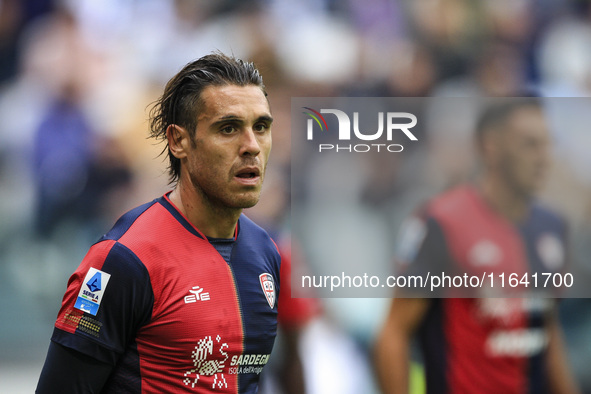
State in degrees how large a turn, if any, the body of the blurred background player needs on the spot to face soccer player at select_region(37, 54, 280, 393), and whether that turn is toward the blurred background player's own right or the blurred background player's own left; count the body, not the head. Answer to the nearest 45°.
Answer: approximately 45° to the blurred background player's own right

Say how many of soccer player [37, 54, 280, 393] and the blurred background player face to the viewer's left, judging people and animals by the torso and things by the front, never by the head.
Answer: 0

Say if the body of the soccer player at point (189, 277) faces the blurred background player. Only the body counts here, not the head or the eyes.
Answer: no

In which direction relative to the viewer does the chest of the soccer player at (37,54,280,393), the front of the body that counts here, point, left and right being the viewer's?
facing the viewer and to the right of the viewer

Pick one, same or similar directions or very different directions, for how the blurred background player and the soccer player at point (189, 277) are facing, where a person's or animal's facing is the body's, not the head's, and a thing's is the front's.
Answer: same or similar directions

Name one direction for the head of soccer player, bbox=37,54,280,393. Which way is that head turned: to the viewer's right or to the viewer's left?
to the viewer's right
